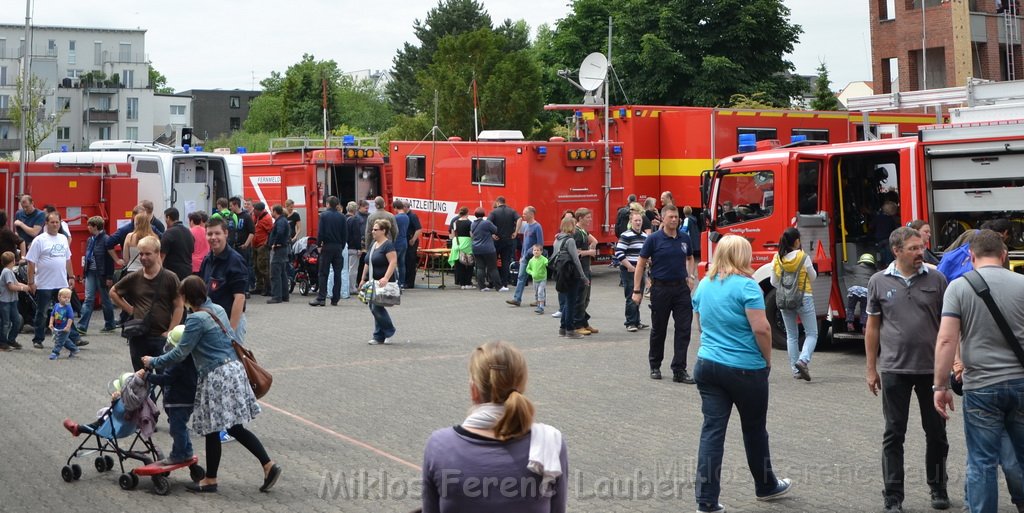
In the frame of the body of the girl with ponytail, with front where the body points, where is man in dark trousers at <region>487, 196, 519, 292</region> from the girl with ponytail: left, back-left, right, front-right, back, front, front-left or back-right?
front

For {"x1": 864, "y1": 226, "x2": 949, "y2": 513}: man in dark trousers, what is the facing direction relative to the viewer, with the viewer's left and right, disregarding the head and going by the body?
facing the viewer

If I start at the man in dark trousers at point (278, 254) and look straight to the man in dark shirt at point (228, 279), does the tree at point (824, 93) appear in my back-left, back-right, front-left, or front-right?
back-left

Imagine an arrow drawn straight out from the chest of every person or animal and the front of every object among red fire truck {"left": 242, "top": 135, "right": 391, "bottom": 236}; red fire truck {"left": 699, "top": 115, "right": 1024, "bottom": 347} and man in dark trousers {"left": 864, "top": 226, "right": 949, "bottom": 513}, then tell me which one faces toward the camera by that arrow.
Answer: the man in dark trousers

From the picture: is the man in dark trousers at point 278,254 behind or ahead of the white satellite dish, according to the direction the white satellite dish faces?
ahead

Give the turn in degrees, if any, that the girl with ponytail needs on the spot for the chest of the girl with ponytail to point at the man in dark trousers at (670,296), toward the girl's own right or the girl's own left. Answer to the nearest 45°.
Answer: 0° — they already face them

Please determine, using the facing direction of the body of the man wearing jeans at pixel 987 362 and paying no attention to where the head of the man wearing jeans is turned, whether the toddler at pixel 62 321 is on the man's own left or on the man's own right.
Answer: on the man's own left

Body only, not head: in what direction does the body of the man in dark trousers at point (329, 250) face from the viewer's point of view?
away from the camera

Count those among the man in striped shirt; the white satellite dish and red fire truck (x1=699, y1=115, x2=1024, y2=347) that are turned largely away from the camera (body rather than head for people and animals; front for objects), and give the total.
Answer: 0

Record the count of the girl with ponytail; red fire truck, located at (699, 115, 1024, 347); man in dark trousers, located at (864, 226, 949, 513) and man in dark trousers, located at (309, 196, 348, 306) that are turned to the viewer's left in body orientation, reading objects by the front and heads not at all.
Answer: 1

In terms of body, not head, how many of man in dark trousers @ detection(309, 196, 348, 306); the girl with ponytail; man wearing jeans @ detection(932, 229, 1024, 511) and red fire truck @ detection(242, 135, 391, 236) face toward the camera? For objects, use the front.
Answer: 0

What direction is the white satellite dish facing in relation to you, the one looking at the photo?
facing the viewer and to the left of the viewer

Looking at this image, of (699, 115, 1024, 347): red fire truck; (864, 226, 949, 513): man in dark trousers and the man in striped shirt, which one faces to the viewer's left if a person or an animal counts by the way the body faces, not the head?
the red fire truck

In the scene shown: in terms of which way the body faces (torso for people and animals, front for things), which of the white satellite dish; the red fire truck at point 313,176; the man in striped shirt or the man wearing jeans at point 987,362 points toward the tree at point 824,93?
the man wearing jeans

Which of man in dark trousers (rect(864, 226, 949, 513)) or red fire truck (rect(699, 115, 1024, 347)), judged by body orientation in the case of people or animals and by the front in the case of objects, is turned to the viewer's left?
the red fire truck

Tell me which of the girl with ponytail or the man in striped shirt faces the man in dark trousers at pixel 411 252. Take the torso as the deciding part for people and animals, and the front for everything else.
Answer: the girl with ponytail

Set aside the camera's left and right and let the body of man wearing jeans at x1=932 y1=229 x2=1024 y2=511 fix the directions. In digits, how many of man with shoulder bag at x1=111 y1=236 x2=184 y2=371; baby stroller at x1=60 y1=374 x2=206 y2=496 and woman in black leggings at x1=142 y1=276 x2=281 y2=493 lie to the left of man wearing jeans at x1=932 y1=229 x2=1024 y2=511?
3

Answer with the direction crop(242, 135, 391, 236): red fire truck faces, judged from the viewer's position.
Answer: facing away from the viewer and to the left of the viewer

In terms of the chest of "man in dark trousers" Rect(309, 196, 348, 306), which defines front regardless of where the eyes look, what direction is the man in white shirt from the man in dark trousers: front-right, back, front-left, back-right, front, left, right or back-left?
back-left

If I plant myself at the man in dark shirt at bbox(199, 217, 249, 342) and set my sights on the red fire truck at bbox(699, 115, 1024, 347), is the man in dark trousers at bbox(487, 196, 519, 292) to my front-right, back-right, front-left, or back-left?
front-left
